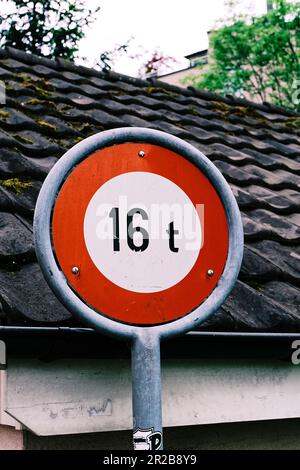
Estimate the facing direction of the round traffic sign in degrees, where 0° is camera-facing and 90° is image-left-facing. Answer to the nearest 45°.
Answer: approximately 0°
